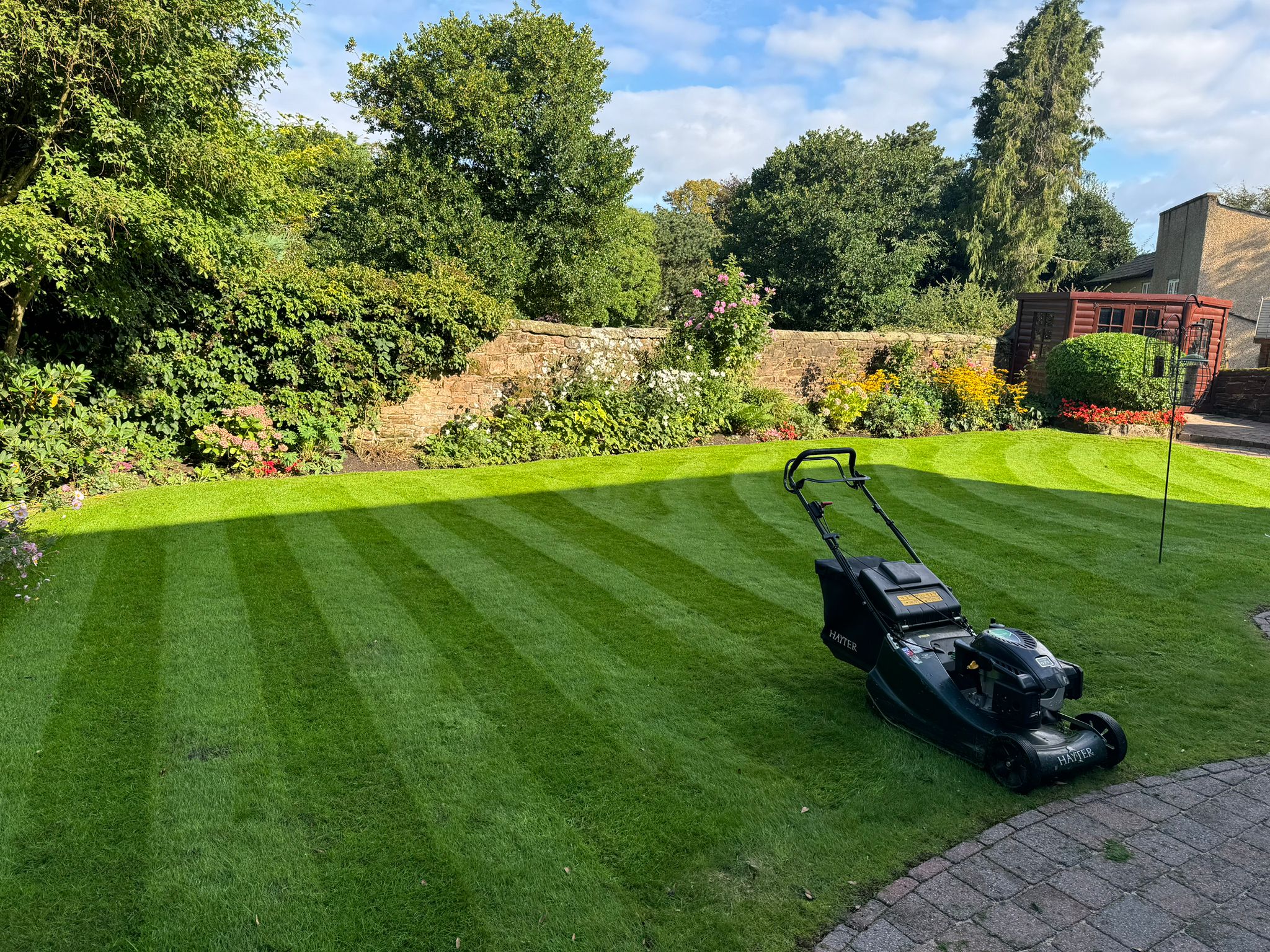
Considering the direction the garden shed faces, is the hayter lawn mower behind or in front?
in front

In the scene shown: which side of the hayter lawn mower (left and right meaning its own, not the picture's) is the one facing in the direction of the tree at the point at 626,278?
back

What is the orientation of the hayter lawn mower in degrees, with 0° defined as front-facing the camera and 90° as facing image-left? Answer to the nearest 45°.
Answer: approximately 315°

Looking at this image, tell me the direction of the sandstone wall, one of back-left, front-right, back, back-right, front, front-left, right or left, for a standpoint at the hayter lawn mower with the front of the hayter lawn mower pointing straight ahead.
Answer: back

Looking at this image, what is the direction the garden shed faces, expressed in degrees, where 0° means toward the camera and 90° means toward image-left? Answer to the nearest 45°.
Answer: approximately 0°

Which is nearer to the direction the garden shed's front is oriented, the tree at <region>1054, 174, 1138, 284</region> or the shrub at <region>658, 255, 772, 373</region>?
the shrub

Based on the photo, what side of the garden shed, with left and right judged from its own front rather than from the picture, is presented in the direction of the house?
back

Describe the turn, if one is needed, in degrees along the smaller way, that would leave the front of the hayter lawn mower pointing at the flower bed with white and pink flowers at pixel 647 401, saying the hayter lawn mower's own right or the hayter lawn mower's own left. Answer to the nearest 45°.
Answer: approximately 180°

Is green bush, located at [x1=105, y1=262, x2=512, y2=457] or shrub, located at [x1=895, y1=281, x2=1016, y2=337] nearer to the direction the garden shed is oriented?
the green bush

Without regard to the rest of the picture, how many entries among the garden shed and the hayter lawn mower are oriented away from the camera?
0

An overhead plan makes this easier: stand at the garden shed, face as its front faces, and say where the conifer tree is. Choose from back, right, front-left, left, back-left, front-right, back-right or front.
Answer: back

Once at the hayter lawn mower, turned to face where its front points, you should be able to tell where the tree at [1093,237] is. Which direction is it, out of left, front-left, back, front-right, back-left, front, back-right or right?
back-left
